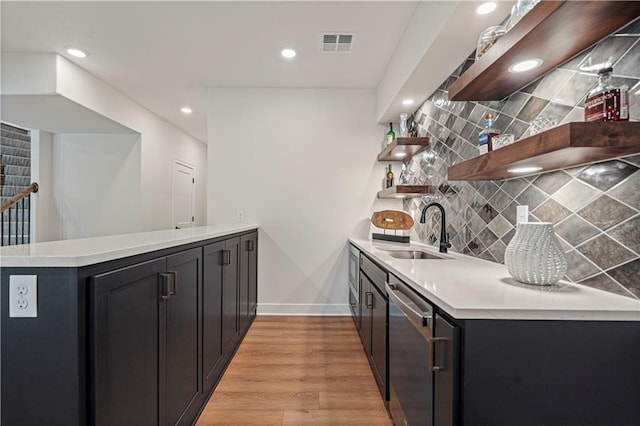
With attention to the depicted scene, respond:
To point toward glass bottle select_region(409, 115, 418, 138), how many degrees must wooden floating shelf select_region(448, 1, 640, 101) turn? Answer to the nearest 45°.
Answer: approximately 90° to its right

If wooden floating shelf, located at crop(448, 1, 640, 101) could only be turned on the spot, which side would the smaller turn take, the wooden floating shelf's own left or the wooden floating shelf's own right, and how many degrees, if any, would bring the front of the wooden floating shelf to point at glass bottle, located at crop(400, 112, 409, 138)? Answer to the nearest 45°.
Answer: approximately 90° to the wooden floating shelf's own right

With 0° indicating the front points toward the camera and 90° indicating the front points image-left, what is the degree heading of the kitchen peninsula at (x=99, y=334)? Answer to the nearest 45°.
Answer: approximately 315°

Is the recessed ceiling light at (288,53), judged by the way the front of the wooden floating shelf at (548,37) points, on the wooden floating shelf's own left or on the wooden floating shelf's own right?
on the wooden floating shelf's own right

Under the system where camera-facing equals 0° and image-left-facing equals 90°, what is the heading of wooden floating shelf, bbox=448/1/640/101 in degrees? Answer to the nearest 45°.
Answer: approximately 45°

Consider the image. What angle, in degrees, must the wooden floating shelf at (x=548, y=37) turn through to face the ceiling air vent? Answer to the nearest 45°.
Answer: approximately 90° to its right
